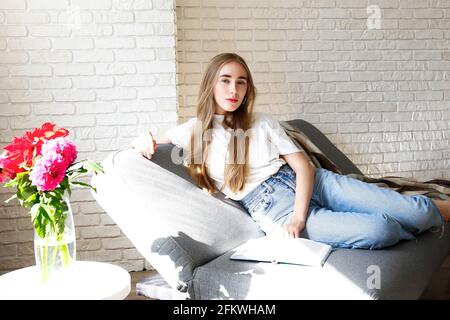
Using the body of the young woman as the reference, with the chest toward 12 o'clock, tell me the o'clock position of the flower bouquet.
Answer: The flower bouquet is roughly at 1 o'clock from the young woman.

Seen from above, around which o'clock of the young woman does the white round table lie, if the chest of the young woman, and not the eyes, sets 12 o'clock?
The white round table is roughly at 1 o'clock from the young woman.

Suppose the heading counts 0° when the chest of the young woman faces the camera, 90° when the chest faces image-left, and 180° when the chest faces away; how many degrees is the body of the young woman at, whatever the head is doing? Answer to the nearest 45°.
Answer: approximately 0°

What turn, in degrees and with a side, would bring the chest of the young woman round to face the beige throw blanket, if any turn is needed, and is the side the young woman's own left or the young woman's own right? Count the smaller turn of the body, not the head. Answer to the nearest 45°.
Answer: approximately 135° to the young woman's own left
